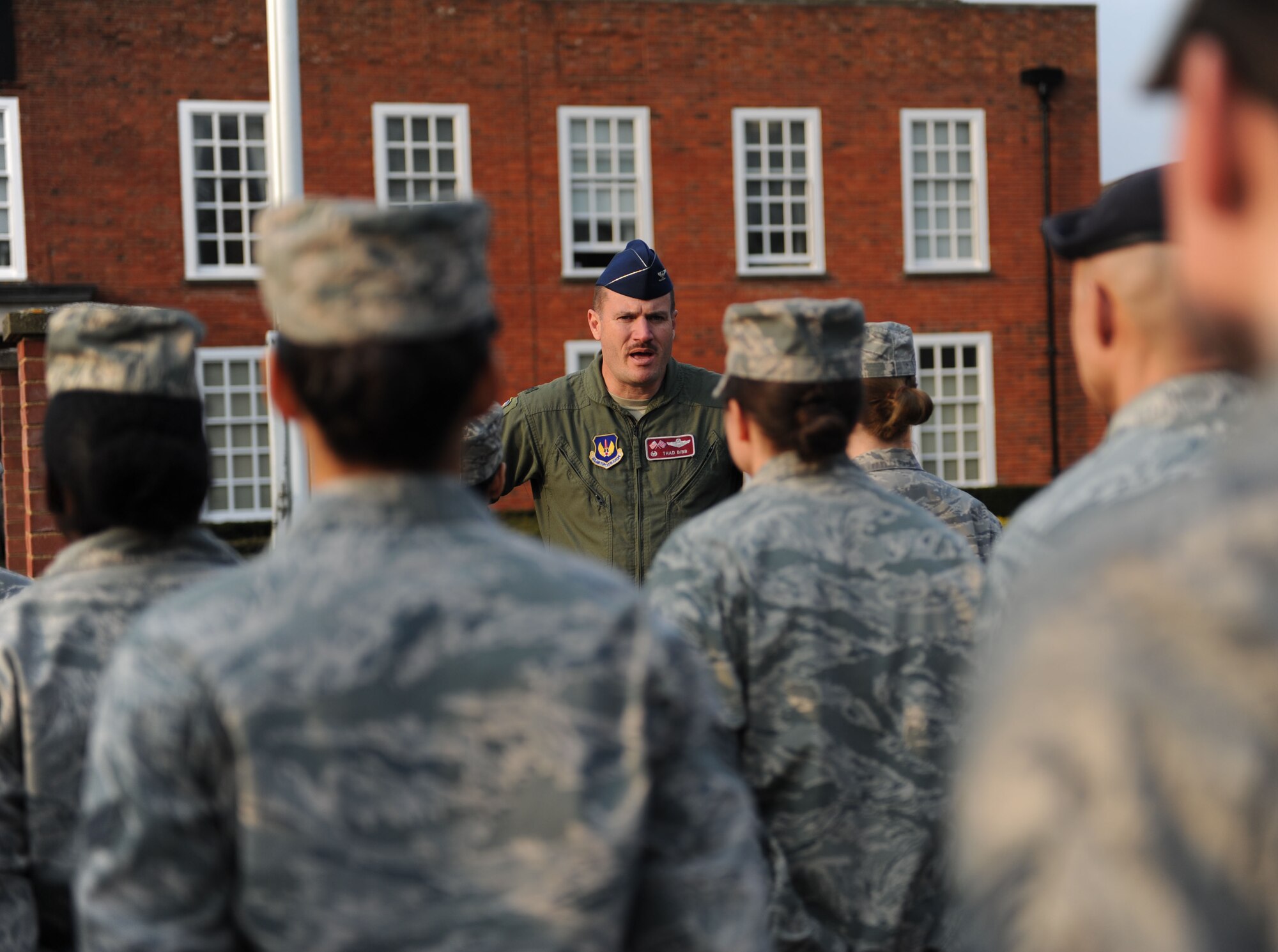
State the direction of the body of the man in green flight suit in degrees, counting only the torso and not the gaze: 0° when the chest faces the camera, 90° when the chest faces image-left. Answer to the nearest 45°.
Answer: approximately 0°

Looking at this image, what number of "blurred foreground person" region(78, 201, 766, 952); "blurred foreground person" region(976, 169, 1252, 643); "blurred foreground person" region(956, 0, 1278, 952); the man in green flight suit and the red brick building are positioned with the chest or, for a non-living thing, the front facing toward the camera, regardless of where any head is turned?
2

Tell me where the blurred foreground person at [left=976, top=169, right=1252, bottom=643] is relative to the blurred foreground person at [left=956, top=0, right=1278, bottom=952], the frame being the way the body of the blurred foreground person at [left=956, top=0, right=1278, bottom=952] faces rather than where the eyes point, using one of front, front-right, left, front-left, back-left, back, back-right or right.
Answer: front-right

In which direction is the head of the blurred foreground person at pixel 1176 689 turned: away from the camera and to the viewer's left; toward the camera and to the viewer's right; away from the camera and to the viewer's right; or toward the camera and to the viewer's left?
away from the camera and to the viewer's left

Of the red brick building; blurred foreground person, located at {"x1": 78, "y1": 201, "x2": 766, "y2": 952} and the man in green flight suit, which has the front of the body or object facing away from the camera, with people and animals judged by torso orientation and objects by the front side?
the blurred foreground person

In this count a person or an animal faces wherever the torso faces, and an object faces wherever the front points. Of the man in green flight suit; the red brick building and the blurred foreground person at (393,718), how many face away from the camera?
1

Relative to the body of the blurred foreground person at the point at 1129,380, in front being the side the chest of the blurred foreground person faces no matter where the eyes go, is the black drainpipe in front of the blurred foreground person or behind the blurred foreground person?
in front

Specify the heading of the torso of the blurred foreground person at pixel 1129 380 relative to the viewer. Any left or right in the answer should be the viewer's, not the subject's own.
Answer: facing away from the viewer and to the left of the viewer

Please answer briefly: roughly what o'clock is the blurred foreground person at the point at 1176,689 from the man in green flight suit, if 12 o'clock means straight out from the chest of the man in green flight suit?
The blurred foreground person is roughly at 12 o'clock from the man in green flight suit.

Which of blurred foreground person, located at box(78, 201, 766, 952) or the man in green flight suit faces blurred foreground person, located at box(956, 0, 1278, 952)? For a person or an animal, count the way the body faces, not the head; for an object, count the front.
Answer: the man in green flight suit

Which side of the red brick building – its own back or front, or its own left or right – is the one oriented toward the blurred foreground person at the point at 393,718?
front

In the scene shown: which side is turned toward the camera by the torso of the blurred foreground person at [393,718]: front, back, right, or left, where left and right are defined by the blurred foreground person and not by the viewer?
back

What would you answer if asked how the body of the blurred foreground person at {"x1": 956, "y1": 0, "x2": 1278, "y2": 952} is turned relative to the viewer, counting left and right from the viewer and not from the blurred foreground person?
facing away from the viewer and to the left of the viewer
